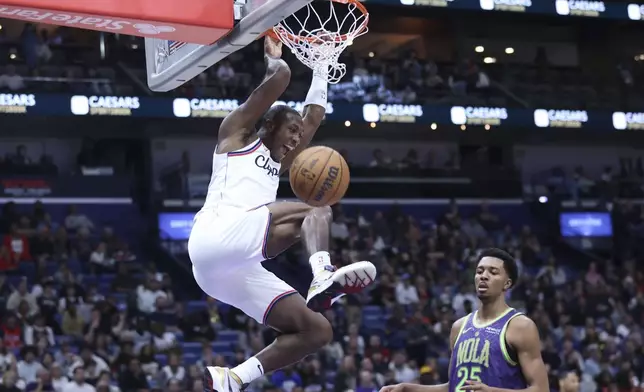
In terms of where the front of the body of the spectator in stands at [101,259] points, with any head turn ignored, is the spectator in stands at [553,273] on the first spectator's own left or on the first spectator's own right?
on the first spectator's own left

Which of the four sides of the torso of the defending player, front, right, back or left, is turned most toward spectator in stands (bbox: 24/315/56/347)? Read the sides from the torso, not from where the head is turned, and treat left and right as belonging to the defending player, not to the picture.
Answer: right

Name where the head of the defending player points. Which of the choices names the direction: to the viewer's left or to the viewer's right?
to the viewer's left

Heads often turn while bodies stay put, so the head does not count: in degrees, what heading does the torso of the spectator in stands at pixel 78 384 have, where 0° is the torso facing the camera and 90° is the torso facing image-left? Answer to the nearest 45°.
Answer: approximately 0°

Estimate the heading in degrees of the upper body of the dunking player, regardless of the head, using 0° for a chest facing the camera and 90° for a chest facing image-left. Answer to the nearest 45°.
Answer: approximately 315°

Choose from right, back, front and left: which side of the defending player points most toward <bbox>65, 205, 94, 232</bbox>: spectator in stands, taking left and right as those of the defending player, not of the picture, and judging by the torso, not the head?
right

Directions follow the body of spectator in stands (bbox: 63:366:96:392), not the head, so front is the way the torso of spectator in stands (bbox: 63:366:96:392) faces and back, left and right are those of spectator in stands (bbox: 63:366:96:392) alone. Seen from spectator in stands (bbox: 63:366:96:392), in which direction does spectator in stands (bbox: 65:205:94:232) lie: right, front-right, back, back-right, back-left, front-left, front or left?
back

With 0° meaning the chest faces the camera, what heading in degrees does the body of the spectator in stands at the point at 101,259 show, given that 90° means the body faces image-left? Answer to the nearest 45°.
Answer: approximately 315°

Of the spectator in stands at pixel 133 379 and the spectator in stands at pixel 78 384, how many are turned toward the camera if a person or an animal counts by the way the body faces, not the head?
2
